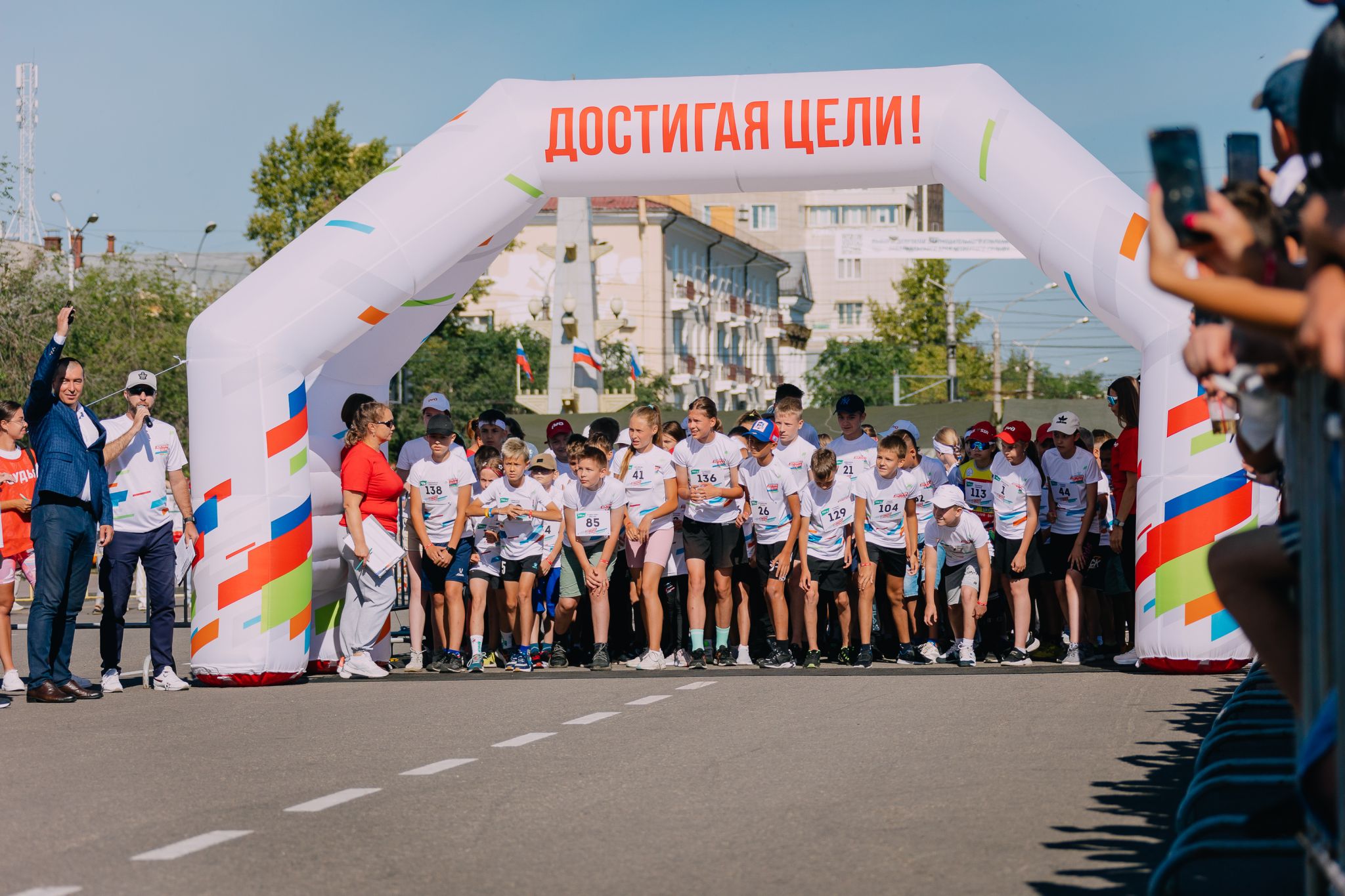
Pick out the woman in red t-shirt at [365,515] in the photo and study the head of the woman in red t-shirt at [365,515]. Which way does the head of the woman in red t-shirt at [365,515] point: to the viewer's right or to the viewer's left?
to the viewer's right

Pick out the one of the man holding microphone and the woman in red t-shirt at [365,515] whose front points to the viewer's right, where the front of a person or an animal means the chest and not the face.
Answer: the woman in red t-shirt

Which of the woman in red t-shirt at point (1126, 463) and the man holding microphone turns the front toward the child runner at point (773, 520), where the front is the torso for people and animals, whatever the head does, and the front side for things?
the woman in red t-shirt

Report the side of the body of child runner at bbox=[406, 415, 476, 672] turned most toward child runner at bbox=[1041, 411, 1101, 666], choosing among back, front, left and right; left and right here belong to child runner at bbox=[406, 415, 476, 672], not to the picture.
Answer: left

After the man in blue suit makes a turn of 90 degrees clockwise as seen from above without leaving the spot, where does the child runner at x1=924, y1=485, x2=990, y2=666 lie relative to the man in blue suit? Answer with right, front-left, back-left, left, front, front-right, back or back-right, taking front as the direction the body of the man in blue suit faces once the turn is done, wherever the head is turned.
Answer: back-left

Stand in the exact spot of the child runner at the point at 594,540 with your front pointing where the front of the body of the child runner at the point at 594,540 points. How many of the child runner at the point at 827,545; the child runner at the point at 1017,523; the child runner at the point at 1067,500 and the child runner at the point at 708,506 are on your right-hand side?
0

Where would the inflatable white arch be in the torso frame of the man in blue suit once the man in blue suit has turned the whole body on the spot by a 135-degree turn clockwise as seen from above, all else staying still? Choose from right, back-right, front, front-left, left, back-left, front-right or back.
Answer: back

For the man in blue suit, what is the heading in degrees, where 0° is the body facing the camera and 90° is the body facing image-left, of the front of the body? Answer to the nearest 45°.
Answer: approximately 315°

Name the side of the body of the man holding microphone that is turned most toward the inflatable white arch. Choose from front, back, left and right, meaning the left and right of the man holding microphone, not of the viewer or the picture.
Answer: left

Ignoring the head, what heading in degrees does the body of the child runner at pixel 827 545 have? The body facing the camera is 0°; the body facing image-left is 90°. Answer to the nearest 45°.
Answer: approximately 0°

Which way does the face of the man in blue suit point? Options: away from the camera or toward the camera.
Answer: toward the camera

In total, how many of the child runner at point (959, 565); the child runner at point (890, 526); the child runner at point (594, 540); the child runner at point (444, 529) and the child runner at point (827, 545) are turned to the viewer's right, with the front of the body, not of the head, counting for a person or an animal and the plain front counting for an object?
0

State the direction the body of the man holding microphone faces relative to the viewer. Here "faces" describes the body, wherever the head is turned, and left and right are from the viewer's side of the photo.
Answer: facing the viewer

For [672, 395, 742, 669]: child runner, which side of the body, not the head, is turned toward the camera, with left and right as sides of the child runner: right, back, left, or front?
front

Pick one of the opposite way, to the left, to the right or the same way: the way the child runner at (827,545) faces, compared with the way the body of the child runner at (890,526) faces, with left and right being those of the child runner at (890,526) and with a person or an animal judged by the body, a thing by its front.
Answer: the same way
